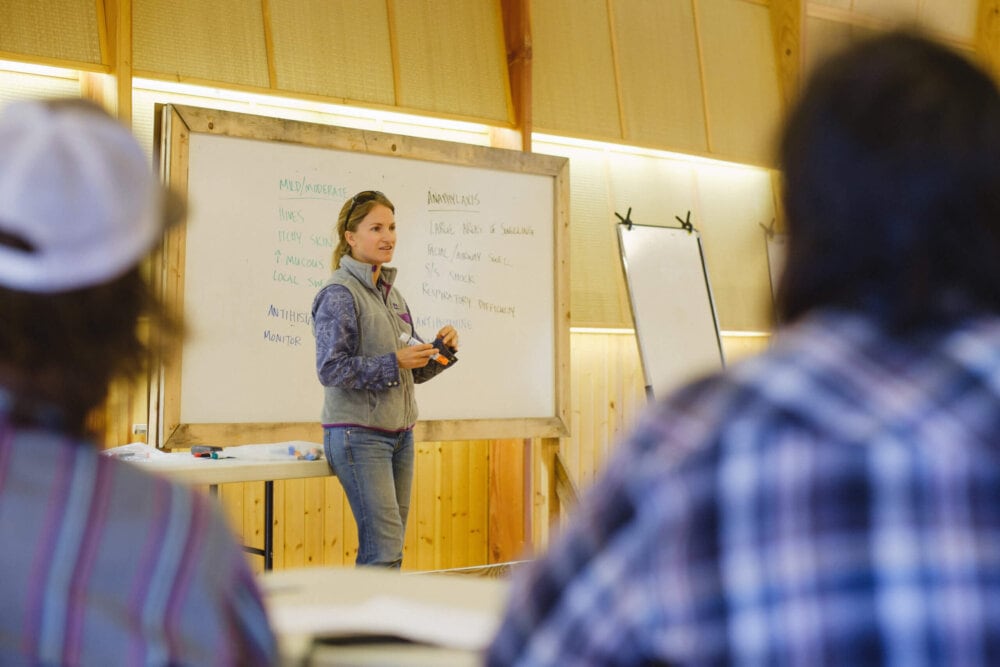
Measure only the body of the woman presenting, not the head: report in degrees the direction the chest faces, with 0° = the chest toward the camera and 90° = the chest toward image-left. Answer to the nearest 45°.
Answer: approximately 315°

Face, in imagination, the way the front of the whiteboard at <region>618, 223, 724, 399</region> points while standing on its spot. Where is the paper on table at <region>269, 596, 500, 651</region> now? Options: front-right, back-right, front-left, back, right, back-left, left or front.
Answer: front-right

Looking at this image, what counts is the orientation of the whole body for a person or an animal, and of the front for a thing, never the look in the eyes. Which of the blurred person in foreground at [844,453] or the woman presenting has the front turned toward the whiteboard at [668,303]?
the blurred person in foreground

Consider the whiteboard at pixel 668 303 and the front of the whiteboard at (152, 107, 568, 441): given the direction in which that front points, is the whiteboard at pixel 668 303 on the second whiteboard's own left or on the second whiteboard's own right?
on the second whiteboard's own left

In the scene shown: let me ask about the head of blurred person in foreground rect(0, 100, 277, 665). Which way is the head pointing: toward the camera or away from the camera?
away from the camera

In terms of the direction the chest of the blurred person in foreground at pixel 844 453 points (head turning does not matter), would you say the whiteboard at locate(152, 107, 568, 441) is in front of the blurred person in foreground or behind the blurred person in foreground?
in front

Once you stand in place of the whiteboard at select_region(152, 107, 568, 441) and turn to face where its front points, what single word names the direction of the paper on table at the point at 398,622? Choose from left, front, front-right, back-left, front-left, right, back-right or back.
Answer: front-right

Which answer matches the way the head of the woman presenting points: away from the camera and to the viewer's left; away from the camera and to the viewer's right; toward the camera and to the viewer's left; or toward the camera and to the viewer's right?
toward the camera and to the viewer's right

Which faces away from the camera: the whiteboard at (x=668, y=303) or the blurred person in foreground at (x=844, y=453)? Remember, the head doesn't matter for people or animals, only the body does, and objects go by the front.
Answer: the blurred person in foreground

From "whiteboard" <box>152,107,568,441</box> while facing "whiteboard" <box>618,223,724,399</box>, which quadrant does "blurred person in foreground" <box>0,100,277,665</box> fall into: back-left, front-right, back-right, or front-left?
back-right

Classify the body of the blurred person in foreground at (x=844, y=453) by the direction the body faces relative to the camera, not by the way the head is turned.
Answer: away from the camera

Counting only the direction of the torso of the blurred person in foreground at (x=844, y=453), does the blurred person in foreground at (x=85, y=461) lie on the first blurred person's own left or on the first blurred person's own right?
on the first blurred person's own left
